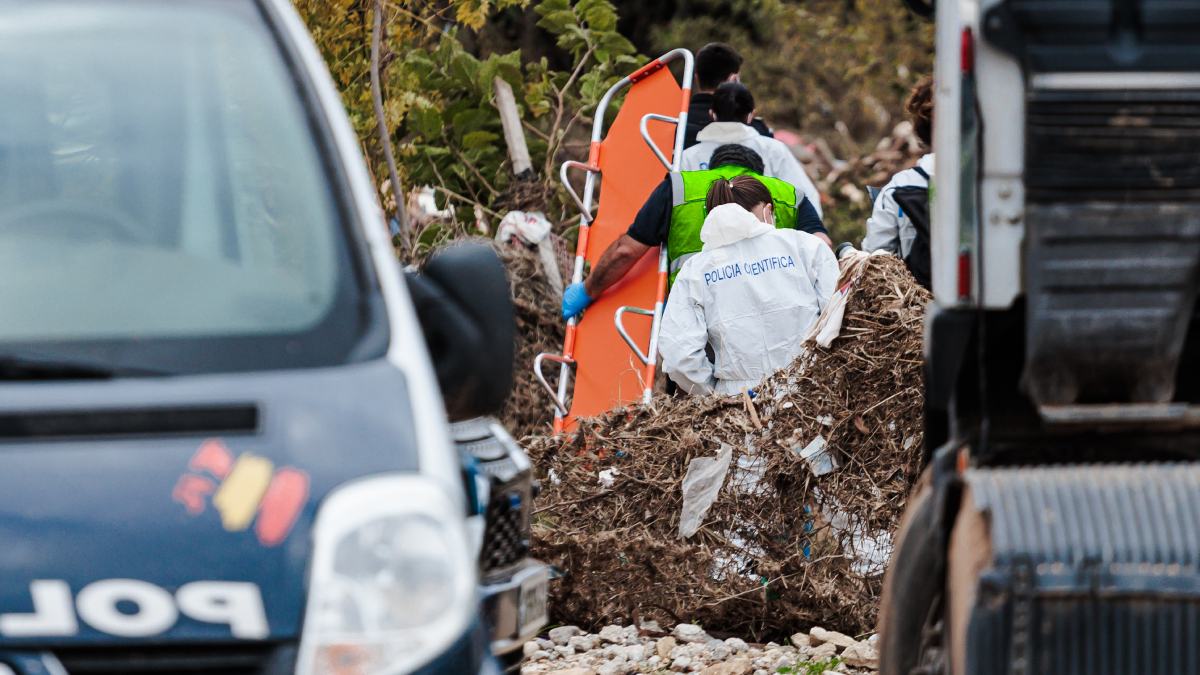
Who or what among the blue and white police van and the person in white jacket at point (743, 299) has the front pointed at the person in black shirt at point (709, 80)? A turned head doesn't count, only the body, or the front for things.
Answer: the person in white jacket

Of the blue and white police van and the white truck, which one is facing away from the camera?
the white truck

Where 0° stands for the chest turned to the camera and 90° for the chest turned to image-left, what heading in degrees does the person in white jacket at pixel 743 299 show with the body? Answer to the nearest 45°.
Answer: approximately 180°

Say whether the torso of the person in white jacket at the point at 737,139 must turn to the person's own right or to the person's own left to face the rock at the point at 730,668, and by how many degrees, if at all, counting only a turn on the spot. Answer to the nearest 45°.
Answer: approximately 180°

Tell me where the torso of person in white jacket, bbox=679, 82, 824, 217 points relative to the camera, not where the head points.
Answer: away from the camera

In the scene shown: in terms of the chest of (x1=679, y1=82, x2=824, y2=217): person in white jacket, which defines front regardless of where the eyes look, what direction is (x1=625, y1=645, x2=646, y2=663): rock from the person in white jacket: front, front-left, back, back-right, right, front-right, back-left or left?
back

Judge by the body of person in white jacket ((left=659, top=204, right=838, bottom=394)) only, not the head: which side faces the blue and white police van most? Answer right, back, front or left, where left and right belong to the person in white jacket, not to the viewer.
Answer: back

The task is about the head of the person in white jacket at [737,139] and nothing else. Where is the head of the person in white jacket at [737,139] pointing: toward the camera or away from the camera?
away from the camera

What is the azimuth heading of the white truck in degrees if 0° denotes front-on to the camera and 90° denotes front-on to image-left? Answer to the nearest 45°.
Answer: approximately 180°

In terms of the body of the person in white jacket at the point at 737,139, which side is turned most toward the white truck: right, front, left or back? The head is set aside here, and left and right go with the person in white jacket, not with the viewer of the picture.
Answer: back

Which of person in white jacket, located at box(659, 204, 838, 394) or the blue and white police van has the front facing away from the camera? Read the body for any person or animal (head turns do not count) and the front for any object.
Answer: the person in white jacket
